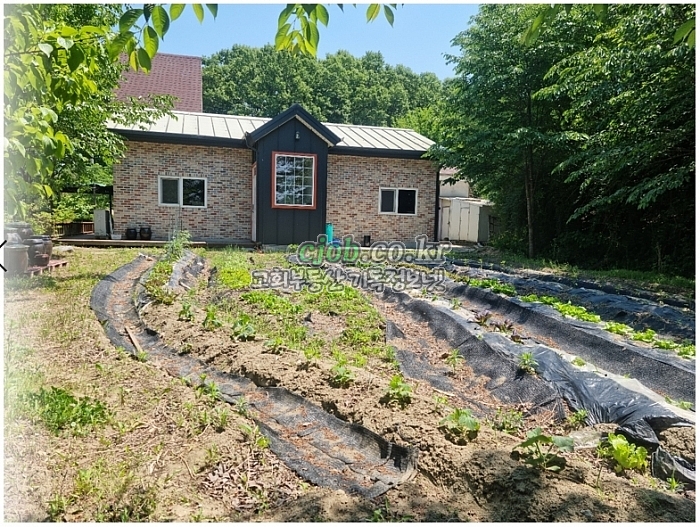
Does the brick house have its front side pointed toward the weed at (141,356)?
yes

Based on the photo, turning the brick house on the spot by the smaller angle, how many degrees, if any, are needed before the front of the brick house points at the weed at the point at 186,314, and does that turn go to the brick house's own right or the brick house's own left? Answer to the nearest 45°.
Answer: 0° — it already faces it

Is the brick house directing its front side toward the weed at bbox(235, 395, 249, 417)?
yes

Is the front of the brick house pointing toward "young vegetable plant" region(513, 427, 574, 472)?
yes

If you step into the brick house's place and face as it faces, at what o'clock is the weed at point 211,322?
The weed is roughly at 12 o'clock from the brick house.

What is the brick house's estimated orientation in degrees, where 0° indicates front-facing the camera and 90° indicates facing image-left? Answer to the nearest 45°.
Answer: approximately 0°

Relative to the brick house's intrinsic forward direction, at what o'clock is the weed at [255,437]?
The weed is roughly at 12 o'clock from the brick house.

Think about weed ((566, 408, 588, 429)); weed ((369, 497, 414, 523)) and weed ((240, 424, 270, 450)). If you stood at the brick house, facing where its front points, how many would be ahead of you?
3

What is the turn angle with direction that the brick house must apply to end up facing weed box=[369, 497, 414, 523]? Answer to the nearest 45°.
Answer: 0° — it already faces it
